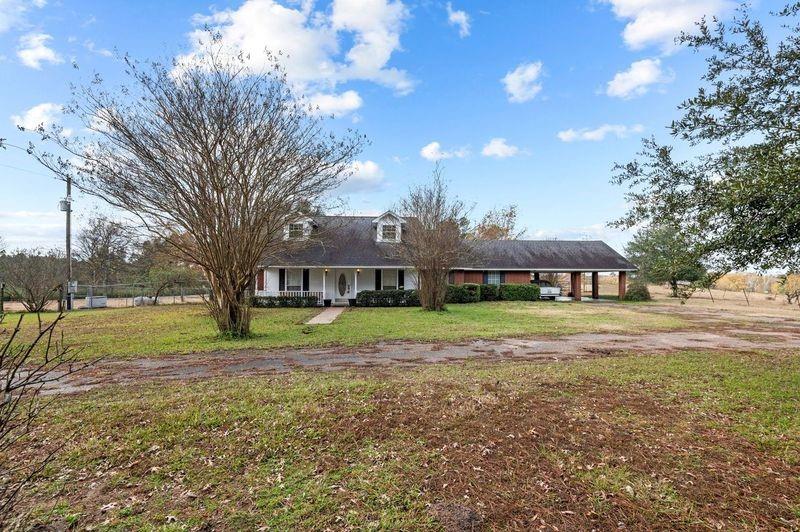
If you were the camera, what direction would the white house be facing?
facing the viewer

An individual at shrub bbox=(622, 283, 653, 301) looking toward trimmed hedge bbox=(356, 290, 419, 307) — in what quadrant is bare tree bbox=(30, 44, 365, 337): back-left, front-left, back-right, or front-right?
front-left

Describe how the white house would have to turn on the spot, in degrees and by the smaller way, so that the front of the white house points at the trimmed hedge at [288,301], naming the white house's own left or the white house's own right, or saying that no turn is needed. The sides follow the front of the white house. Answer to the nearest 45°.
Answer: approximately 45° to the white house's own right

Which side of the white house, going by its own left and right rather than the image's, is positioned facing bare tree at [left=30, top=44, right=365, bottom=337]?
front

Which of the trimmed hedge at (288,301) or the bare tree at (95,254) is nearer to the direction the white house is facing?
the trimmed hedge

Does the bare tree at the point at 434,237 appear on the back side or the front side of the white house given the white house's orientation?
on the front side

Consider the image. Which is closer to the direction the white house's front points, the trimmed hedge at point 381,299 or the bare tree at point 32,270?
the trimmed hedge

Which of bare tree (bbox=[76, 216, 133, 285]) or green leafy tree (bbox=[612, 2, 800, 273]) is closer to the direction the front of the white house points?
the green leafy tree
